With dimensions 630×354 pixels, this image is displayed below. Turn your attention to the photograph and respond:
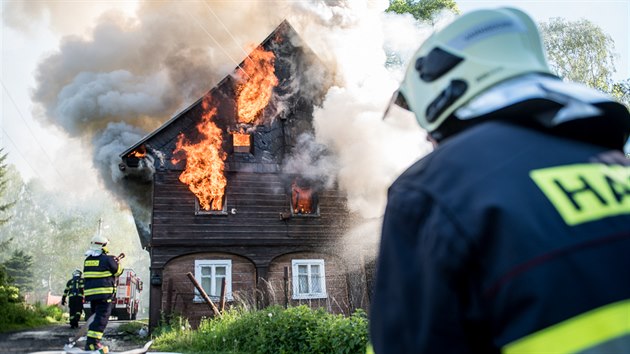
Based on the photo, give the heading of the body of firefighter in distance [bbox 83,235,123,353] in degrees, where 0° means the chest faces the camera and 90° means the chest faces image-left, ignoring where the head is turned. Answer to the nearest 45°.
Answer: approximately 225°

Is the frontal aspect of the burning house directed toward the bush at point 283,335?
yes

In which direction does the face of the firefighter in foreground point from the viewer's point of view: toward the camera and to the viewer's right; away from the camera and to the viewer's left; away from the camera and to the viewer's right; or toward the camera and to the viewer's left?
away from the camera and to the viewer's left

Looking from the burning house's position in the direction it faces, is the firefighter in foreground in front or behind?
in front

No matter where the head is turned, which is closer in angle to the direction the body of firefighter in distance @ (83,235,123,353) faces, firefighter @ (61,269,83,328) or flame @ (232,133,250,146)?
the flame

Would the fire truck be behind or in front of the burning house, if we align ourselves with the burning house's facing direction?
behind

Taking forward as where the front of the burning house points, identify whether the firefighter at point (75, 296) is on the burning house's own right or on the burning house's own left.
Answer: on the burning house's own right

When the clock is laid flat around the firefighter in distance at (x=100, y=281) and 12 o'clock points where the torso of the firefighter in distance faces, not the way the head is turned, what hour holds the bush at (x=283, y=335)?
The bush is roughly at 2 o'clock from the firefighter in distance.

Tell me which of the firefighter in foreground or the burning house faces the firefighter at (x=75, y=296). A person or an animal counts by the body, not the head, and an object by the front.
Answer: the firefighter in foreground

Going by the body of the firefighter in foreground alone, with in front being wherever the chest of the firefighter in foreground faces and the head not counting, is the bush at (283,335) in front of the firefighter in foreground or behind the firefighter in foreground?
in front

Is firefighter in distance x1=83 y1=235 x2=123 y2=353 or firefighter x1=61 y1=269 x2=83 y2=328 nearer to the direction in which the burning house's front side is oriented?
the firefighter in distance

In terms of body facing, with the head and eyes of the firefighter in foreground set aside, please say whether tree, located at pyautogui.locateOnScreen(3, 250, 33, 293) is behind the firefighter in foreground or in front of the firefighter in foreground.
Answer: in front

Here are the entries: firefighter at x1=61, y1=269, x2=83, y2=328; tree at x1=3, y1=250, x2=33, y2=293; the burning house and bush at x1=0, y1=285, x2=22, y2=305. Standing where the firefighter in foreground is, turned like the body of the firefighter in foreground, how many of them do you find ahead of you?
4

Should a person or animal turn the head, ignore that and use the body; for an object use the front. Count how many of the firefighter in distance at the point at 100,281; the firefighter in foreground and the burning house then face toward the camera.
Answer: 1
